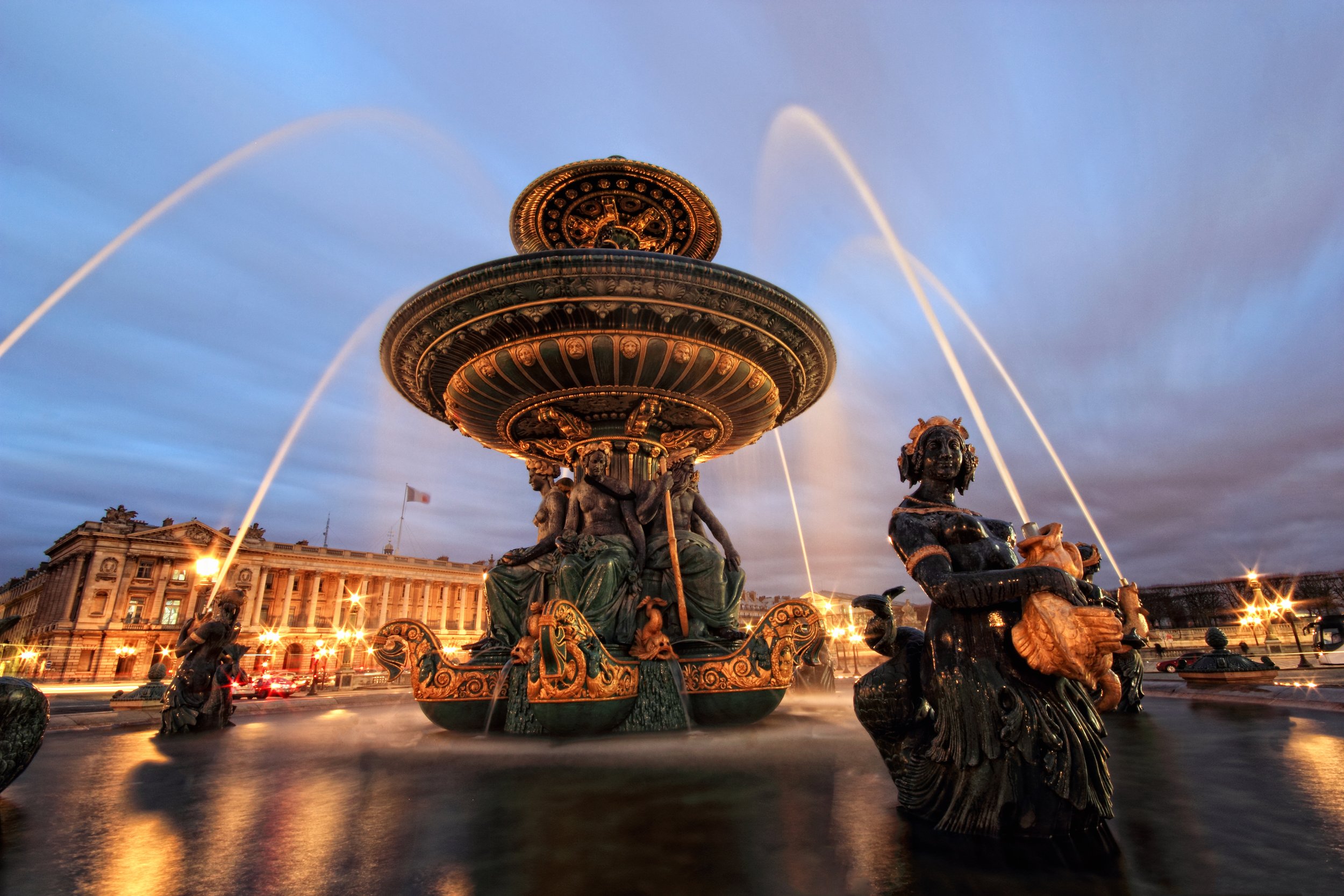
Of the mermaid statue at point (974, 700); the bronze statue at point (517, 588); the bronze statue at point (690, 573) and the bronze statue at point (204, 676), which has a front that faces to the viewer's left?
the bronze statue at point (517, 588)

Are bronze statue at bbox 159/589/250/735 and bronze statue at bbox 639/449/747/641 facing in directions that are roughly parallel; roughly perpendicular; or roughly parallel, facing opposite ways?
roughly perpendicular

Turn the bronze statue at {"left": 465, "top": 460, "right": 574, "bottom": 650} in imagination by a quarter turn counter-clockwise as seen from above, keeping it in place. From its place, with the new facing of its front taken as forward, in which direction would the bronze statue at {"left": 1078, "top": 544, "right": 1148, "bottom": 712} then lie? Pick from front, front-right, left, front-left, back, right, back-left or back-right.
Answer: front-left

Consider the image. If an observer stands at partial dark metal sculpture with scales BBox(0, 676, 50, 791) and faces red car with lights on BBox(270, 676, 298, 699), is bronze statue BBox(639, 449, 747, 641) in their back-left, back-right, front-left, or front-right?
front-right

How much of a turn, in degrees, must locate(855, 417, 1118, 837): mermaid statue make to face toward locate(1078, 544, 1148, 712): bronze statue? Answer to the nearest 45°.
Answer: approximately 135° to its left

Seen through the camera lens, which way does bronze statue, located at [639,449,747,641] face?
facing the viewer and to the right of the viewer

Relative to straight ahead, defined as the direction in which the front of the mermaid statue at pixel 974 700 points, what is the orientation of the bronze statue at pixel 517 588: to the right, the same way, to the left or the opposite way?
to the right

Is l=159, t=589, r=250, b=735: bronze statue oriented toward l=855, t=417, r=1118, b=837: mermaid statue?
no

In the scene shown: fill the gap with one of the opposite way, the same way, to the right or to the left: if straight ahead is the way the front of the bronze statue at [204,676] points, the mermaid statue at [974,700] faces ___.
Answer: to the left

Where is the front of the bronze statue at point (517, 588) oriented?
to the viewer's left

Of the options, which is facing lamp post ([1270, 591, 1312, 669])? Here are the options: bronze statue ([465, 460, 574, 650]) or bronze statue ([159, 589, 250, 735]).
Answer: bronze statue ([159, 589, 250, 735])

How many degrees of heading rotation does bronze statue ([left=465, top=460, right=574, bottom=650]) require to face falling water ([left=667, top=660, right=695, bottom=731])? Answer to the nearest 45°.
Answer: approximately 135° to its left

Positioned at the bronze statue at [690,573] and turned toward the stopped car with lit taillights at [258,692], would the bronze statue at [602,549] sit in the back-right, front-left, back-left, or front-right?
front-left

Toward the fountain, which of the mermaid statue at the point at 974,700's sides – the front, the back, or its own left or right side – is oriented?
back
